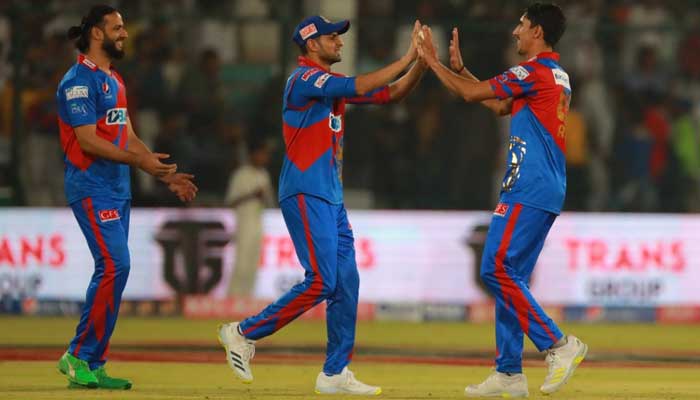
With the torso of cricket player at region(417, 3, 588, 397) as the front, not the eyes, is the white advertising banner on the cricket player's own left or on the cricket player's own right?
on the cricket player's own right

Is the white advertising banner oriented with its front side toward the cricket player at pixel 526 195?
yes

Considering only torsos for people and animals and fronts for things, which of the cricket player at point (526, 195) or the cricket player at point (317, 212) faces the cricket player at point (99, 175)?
the cricket player at point (526, 195)

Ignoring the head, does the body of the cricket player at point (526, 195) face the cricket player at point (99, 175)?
yes

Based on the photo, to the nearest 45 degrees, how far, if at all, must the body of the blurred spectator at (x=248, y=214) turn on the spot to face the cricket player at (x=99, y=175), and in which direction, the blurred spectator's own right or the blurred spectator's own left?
approximately 45° to the blurred spectator's own right

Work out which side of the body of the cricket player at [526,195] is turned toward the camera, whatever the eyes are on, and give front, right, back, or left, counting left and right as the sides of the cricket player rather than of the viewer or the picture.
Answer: left

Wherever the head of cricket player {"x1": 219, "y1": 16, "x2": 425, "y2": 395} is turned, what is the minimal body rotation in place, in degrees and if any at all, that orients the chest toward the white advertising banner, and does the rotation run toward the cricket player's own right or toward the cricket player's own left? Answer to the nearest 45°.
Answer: approximately 90° to the cricket player's own left

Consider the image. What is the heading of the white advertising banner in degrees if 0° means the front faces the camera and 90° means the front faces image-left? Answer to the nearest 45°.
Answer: approximately 0°

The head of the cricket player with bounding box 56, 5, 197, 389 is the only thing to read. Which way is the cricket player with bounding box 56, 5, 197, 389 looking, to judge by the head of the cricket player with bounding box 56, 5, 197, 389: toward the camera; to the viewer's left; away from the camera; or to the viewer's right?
to the viewer's right

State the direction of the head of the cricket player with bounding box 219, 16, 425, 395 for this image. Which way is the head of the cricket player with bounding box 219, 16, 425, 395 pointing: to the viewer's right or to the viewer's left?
to the viewer's right

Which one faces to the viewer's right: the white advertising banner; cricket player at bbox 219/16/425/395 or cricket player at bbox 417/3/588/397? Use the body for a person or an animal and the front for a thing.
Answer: cricket player at bbox 219/16/425/395

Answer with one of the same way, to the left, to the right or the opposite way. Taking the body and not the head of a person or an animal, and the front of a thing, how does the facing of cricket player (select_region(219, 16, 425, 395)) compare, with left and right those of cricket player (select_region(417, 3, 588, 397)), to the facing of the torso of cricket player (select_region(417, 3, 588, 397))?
the opposite way

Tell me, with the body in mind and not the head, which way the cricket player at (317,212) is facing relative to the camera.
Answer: to the viewer's right
